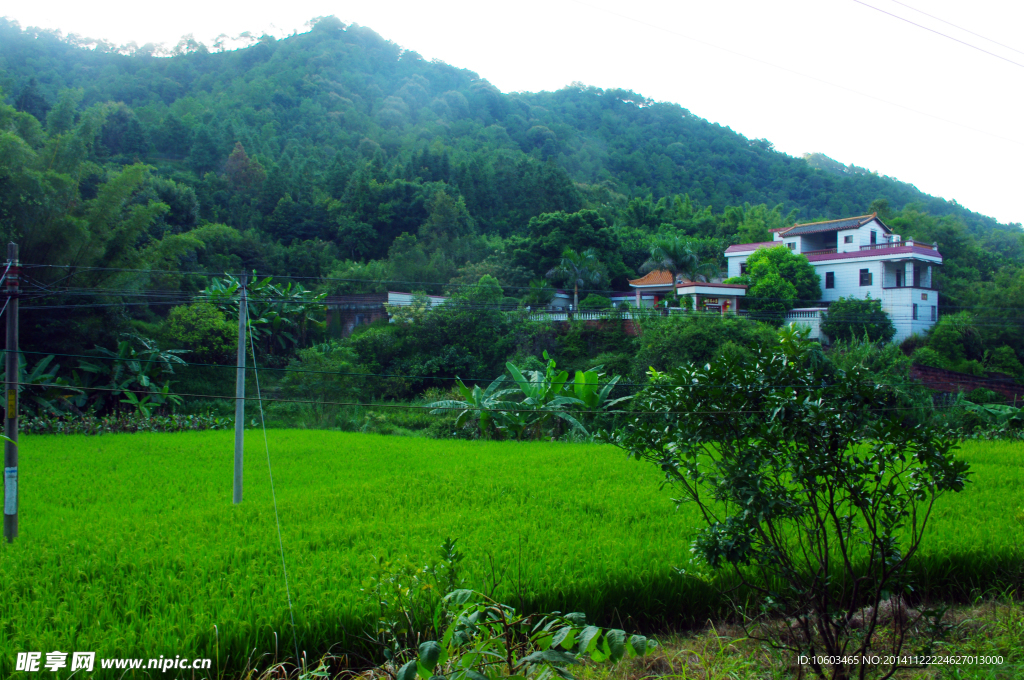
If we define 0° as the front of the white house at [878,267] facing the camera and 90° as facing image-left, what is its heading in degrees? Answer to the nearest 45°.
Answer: approximately 45°

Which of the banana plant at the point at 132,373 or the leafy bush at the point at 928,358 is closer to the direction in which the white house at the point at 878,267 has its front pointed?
the banana plant

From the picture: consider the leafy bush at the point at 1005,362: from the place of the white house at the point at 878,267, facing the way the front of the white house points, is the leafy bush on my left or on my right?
on my left

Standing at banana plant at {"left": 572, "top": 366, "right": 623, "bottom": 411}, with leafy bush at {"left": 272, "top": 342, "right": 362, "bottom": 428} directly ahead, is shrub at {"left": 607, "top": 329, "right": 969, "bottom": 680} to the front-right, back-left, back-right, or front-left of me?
back-left

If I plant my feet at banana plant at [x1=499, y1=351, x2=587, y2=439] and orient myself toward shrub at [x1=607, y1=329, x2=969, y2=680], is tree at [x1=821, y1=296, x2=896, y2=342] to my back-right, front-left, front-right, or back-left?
back-left
